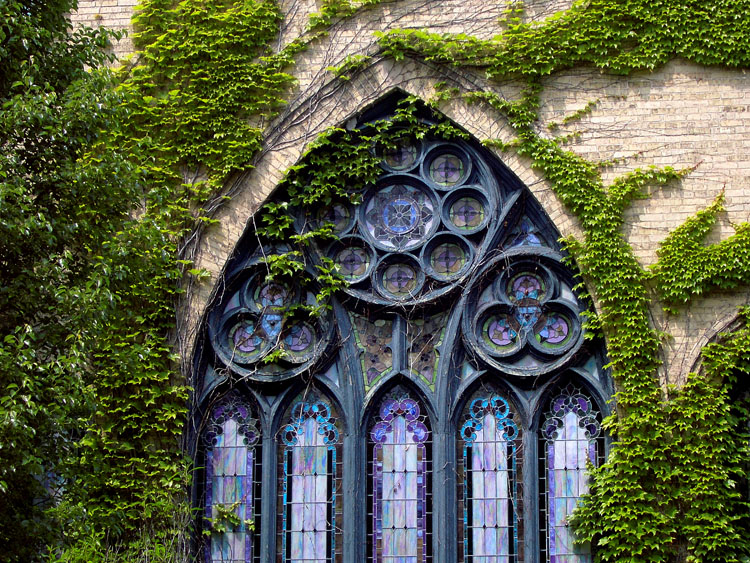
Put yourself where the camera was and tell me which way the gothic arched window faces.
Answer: facing the viewer

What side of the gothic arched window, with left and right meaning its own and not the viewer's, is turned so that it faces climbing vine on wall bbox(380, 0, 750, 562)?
left
